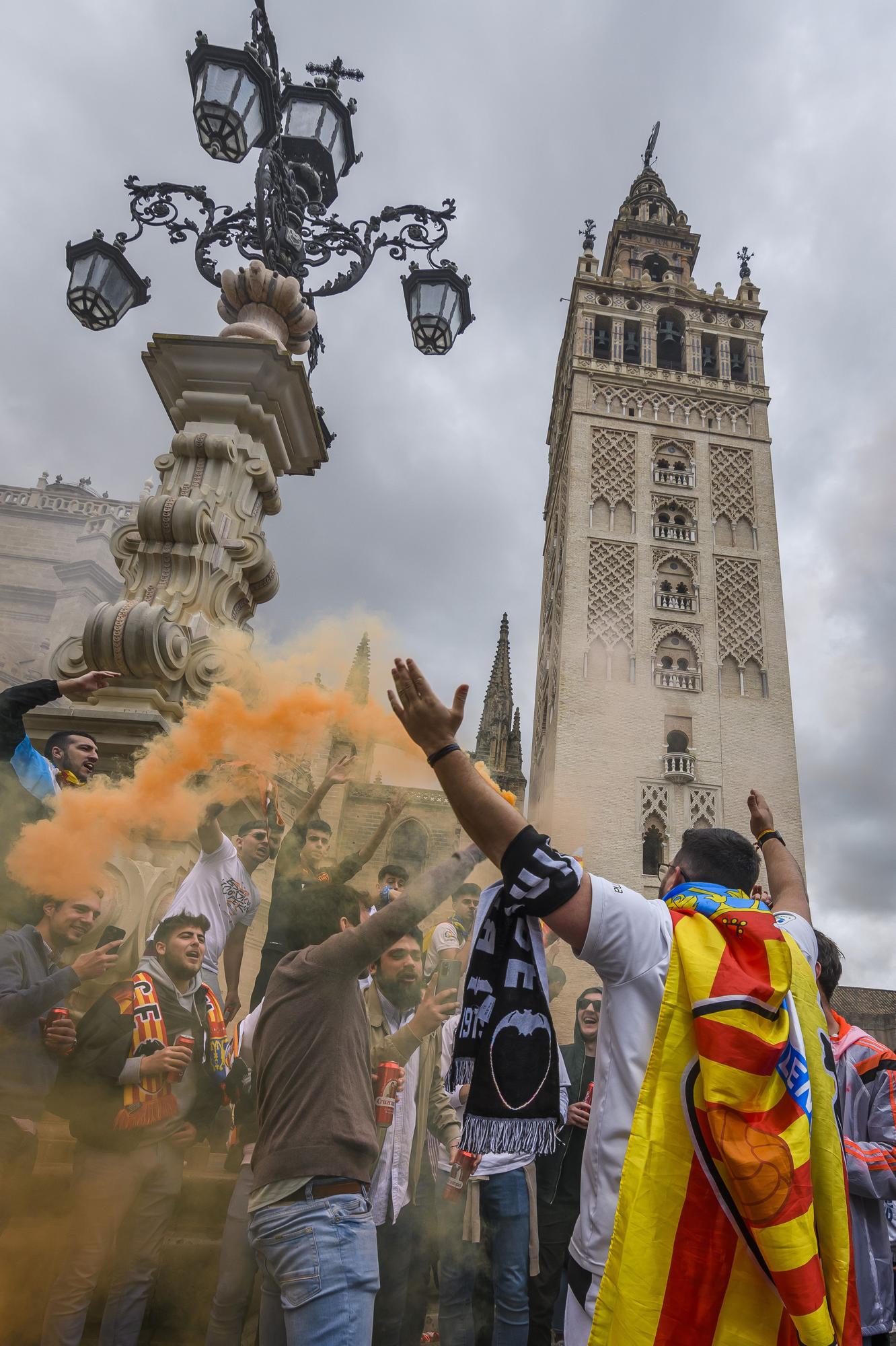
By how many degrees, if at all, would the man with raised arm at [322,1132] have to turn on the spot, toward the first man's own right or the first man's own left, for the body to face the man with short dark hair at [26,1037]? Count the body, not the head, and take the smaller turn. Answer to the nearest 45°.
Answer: approximately 90° to the first man's own left

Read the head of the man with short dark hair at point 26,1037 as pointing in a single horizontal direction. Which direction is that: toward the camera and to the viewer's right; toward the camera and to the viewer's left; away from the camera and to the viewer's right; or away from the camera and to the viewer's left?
toward the camera and to the viewer's right

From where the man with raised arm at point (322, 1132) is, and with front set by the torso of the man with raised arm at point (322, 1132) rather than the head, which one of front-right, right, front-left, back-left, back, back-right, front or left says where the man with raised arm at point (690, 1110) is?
right

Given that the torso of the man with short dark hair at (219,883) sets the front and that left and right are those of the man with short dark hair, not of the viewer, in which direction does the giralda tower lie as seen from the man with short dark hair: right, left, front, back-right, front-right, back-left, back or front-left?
left

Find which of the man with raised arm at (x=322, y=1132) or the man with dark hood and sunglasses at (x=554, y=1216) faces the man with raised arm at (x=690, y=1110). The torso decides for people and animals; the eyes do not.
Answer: the man with dark hood and sunglasses

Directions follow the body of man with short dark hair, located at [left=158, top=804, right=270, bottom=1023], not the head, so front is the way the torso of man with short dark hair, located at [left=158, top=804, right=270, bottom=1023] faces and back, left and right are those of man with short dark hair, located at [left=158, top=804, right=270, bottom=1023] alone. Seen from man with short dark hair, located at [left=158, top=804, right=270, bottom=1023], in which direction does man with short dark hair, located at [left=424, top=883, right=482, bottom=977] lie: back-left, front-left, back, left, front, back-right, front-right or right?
left
